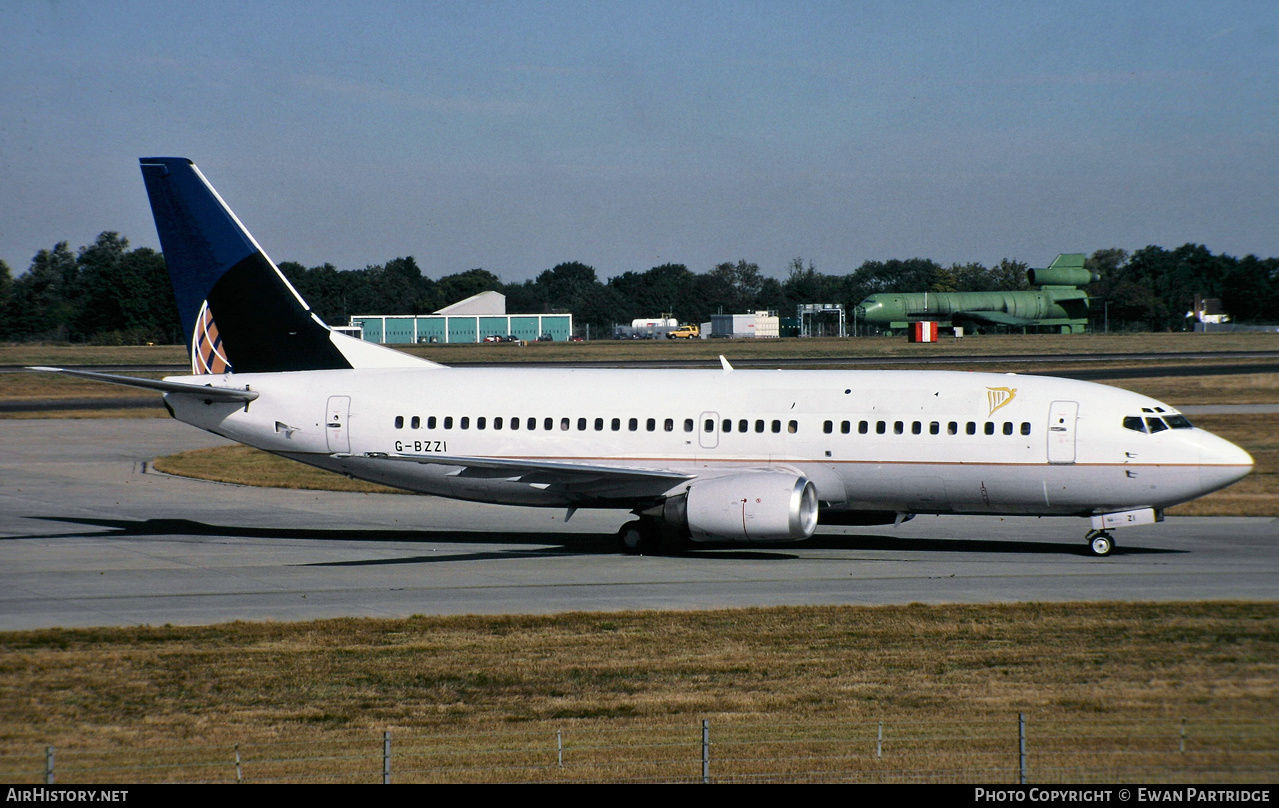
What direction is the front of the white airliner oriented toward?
to the viewer's right

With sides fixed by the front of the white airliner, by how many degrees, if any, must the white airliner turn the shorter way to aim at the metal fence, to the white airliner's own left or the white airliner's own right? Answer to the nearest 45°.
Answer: approximately 90° to the white airliner's own right
